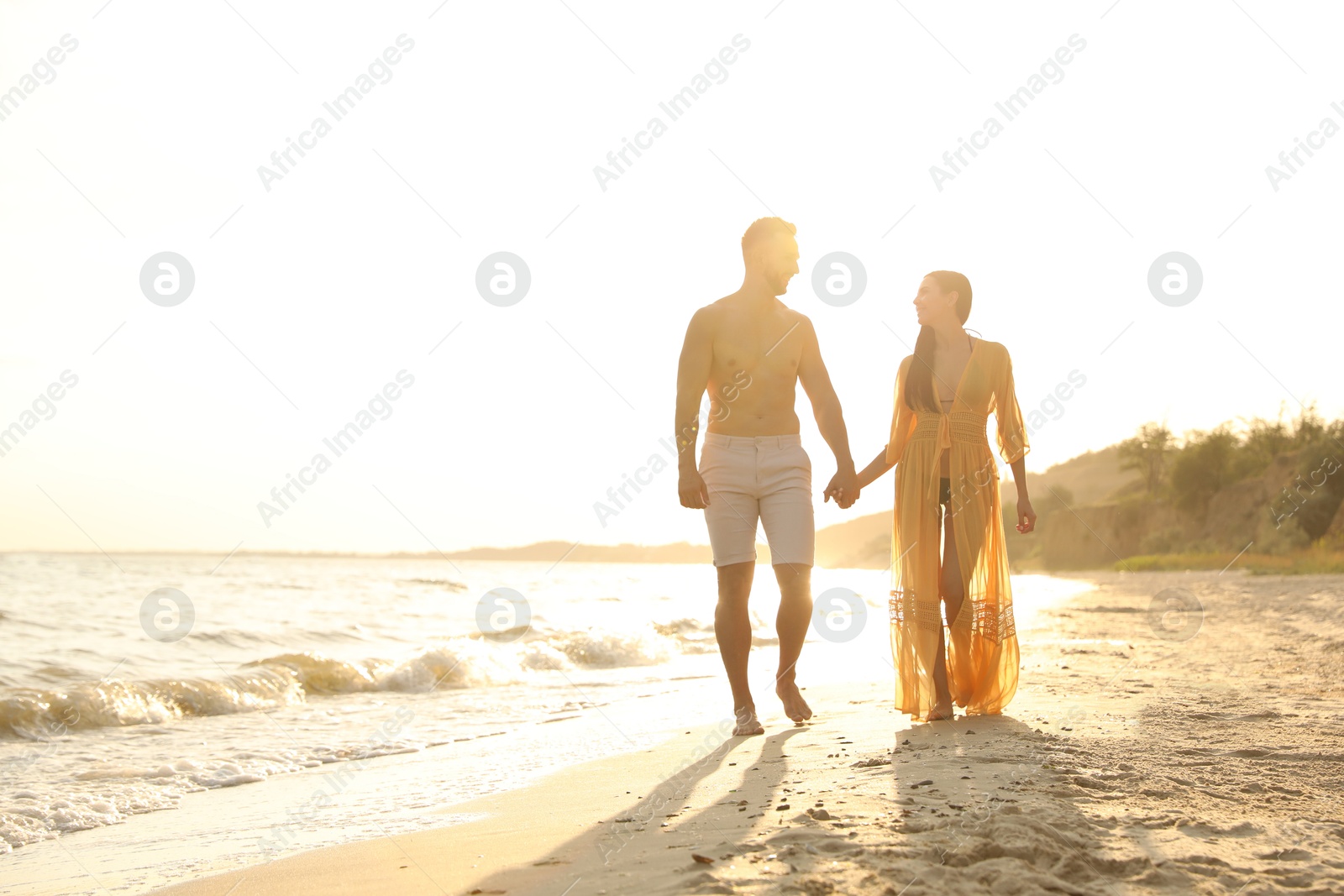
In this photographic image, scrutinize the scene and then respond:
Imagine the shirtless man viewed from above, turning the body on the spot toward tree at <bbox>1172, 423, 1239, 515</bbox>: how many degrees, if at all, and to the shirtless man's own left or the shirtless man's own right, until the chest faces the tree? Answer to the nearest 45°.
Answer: approximately 180°

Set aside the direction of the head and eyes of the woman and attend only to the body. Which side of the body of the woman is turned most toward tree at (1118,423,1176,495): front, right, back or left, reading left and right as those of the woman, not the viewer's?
back

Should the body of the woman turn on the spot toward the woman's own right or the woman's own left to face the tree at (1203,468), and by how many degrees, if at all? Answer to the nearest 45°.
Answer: approximately 180°

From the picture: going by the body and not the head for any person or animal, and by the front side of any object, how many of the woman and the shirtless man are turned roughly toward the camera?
2

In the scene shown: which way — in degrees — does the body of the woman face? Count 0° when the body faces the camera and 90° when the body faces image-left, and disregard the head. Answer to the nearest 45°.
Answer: approximately 0°

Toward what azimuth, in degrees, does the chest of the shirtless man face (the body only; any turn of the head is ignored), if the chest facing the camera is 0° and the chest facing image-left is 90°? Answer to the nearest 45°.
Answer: approximately 0°
